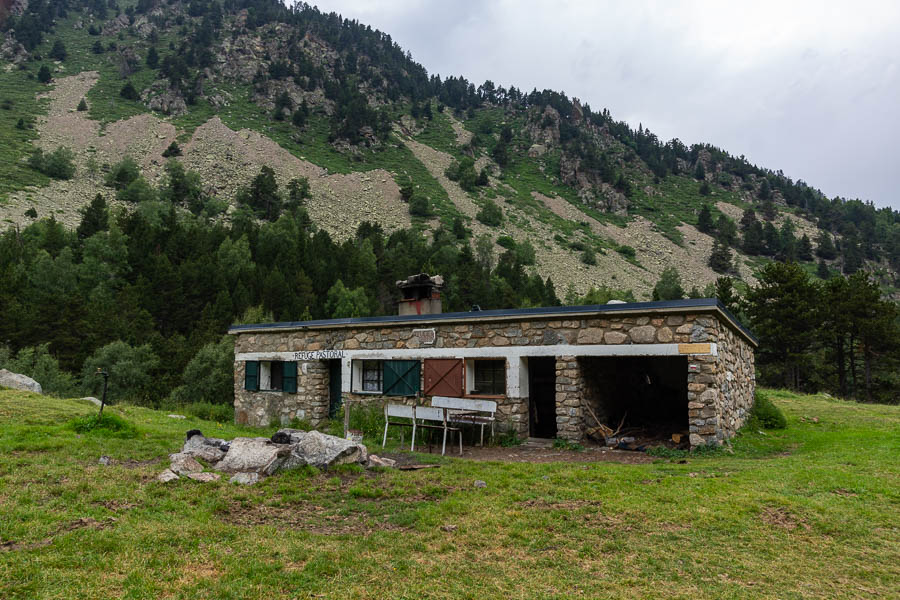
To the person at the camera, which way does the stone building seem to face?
facing the viewer and to the left of the viewer

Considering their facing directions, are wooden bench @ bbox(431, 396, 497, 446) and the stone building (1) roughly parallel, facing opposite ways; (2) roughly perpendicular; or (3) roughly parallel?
roughly parallel

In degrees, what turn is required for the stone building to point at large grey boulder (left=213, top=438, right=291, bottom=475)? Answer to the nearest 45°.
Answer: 0° — it already faces it

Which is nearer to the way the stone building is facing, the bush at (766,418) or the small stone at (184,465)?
the small stone

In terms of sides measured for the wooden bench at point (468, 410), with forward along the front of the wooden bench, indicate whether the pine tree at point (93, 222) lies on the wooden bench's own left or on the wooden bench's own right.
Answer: on the wooden bench's own right

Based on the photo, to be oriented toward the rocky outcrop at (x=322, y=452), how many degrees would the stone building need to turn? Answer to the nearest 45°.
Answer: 0° — it already faces it

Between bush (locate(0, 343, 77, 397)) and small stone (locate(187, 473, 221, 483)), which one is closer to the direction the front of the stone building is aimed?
the small stone
